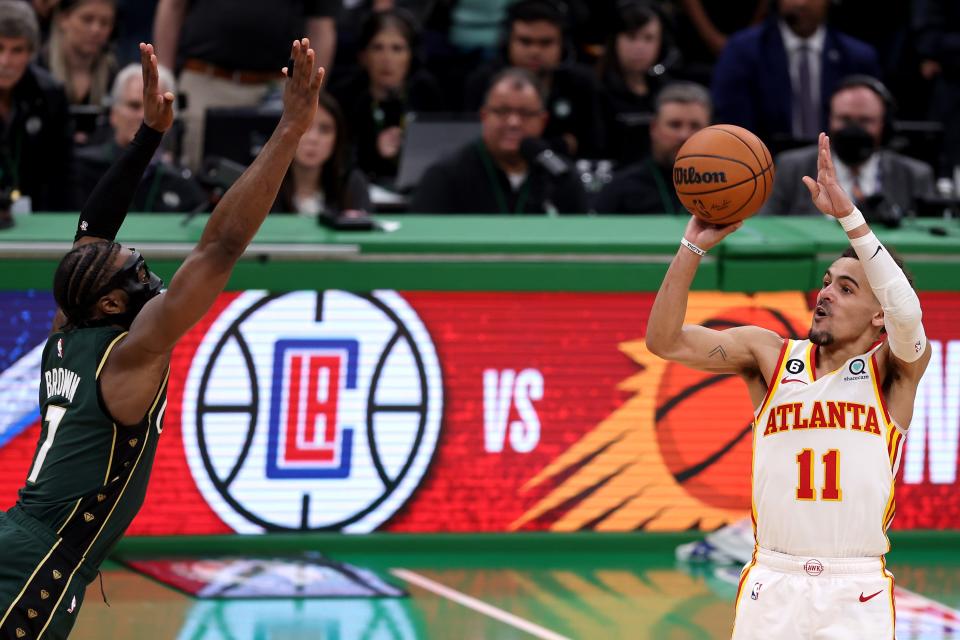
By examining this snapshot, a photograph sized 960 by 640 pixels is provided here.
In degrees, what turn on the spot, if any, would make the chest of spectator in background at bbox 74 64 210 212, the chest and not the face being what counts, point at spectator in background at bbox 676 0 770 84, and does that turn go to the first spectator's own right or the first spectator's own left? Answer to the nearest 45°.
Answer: approximately 135° to the first spectator's own left

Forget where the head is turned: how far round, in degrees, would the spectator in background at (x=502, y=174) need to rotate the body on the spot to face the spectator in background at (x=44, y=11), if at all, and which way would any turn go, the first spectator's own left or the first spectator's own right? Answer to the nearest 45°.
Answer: approximately 135° to the first spectator's own right

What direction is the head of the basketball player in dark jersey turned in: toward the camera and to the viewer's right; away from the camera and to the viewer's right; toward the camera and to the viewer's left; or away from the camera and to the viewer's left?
away from the camera and to the viewer's right

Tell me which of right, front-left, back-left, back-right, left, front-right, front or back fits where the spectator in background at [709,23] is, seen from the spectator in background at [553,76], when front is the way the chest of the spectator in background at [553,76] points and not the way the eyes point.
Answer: back-left

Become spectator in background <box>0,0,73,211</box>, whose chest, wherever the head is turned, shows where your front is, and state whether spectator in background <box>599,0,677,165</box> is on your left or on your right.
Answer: on your left

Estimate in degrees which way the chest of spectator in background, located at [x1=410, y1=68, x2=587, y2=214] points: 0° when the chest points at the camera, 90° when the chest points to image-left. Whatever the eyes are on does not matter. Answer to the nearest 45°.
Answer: approximately 0°

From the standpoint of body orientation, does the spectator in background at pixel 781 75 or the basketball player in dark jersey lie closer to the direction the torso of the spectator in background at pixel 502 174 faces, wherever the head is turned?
the basketball player in dark jersey

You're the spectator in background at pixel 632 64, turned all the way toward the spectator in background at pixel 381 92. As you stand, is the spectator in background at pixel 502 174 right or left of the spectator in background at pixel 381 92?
left

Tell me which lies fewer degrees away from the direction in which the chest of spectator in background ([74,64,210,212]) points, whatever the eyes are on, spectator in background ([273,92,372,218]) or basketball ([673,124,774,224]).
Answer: the basketball

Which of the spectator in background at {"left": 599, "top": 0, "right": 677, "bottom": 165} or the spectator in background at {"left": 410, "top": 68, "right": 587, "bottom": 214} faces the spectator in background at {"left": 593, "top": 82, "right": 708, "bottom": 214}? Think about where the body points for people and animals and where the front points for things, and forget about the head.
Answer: the spectator in background at {"left": 599, "top": 0, "right": 677, "bottom": 165}
